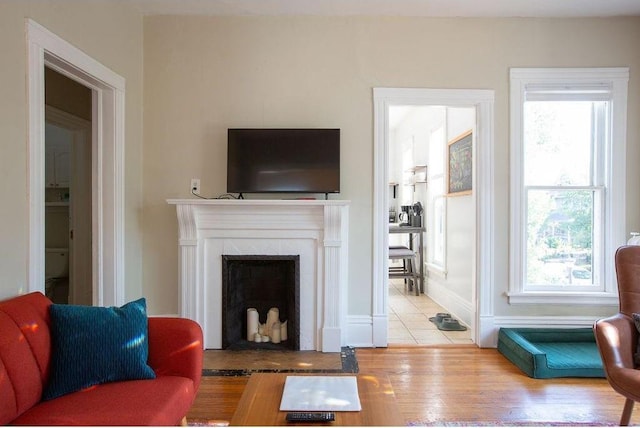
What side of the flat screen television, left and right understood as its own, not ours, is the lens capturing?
front

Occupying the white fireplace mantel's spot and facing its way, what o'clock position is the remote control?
The remote control is roughly at 12 o'clock from the white fireplace mantel.

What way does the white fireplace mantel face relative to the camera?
toward the camera

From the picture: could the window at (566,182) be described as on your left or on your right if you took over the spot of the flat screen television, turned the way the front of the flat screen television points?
on your left

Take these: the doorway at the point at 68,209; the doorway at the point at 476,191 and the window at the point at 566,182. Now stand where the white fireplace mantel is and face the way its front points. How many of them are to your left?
2

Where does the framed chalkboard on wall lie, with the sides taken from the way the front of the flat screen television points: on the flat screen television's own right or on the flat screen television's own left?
on the flat screen television's own left

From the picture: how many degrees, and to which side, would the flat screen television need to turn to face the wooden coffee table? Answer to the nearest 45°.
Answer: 0° — it already faces it

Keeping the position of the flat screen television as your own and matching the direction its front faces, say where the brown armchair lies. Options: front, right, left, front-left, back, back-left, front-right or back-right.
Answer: front-left

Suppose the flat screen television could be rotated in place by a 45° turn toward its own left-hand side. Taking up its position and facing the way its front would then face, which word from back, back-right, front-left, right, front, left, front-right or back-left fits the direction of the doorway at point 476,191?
front-left

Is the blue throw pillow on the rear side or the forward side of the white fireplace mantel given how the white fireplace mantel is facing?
on the forward side

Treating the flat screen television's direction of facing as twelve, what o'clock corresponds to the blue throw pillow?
The blue throw pillow is roughly at 1 o'clock from the flat screen television.

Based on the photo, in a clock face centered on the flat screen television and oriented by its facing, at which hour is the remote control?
The remote control is roughly at 12 o'clock from the flat screen television.

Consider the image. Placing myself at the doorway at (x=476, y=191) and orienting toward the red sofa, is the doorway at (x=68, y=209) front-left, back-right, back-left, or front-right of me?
front-right

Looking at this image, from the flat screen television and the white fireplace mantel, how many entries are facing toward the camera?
2

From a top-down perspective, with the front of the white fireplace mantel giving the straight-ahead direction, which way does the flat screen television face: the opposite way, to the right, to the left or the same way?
the same way

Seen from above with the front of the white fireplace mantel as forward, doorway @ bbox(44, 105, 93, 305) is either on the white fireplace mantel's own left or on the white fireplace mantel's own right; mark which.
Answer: on the white fireplace mantel's own right

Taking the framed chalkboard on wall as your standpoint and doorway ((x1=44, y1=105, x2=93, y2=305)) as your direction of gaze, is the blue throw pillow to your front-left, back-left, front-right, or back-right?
front-left
